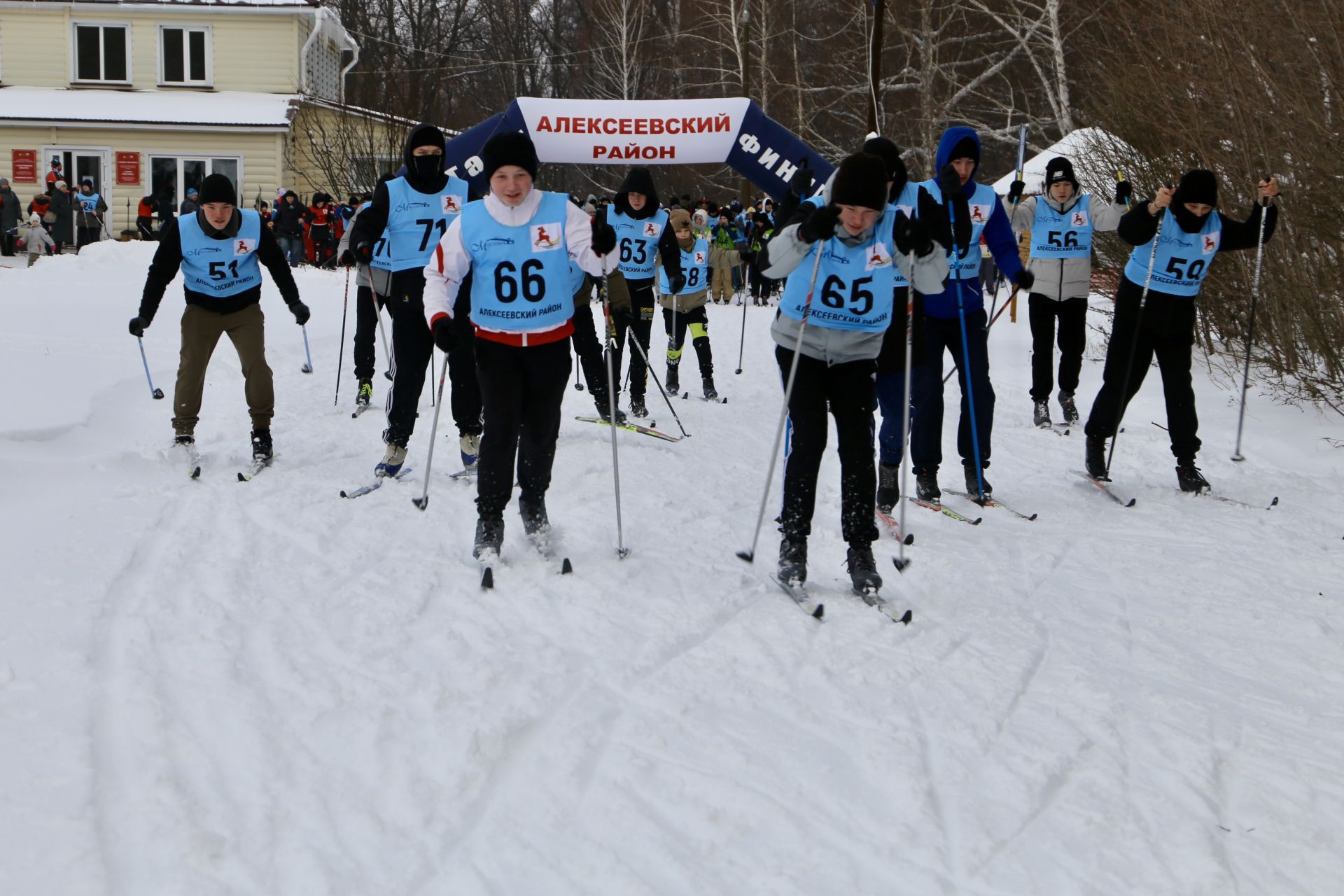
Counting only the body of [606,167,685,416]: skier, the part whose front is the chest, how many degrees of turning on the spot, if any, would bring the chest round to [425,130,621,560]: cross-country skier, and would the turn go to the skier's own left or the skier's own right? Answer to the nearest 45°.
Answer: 0° — they already face them

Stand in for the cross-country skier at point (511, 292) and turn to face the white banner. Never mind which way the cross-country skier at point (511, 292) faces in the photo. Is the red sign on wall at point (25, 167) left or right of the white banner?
left

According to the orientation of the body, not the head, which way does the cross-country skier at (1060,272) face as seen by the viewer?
toward the camera

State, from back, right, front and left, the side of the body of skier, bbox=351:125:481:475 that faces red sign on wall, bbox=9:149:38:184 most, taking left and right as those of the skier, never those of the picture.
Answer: back

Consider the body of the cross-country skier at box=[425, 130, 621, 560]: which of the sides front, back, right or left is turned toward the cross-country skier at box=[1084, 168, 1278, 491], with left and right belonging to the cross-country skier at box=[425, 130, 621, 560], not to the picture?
left

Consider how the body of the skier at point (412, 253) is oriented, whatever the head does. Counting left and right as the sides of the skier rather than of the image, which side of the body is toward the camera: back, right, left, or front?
front

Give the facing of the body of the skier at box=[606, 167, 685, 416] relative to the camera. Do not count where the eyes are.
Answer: toward the camera

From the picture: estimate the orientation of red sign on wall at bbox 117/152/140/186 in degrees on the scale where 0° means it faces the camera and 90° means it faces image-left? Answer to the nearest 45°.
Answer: approximately 0°

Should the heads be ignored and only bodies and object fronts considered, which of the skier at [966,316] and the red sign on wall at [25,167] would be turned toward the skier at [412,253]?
the red sign on wall

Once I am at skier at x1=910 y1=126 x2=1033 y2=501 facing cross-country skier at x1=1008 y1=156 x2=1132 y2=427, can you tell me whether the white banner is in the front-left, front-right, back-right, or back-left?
front-left
